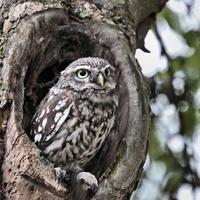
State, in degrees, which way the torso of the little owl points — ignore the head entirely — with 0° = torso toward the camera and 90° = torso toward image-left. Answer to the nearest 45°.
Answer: approximately 315°
